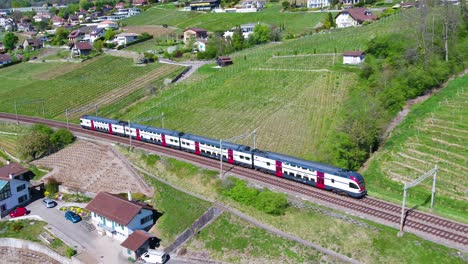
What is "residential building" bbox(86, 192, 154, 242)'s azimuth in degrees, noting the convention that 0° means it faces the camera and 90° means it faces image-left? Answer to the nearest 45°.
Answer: approximately 45°

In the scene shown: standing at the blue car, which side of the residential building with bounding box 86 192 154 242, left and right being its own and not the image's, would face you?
right

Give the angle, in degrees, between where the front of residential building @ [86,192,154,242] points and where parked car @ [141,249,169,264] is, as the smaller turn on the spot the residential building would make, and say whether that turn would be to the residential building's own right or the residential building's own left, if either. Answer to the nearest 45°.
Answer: approximately 45° to the residential building's own left

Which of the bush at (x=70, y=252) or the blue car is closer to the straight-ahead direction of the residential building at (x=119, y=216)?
the bush

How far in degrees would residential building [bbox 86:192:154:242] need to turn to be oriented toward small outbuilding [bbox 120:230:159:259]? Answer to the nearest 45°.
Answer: approximately 45° to its left

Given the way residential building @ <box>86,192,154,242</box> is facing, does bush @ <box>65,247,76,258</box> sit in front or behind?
in front
